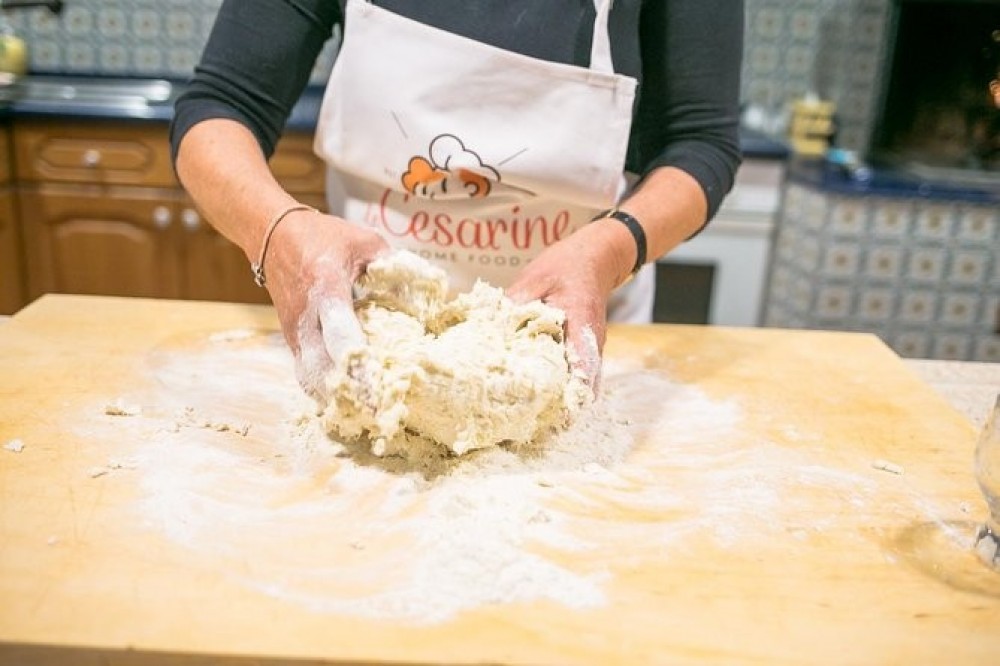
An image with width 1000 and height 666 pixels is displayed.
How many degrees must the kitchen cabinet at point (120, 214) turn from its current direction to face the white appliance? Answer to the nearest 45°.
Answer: approximately 90° to its left

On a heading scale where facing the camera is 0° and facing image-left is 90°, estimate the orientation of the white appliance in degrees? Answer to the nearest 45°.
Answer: approximately 0°

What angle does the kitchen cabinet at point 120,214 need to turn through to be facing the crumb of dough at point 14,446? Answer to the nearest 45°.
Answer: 0° — it already faces it

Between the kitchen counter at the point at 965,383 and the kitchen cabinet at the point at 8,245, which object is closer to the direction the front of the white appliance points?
the kitchen counter

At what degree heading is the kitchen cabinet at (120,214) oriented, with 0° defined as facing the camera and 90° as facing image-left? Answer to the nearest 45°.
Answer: approximately 0°
